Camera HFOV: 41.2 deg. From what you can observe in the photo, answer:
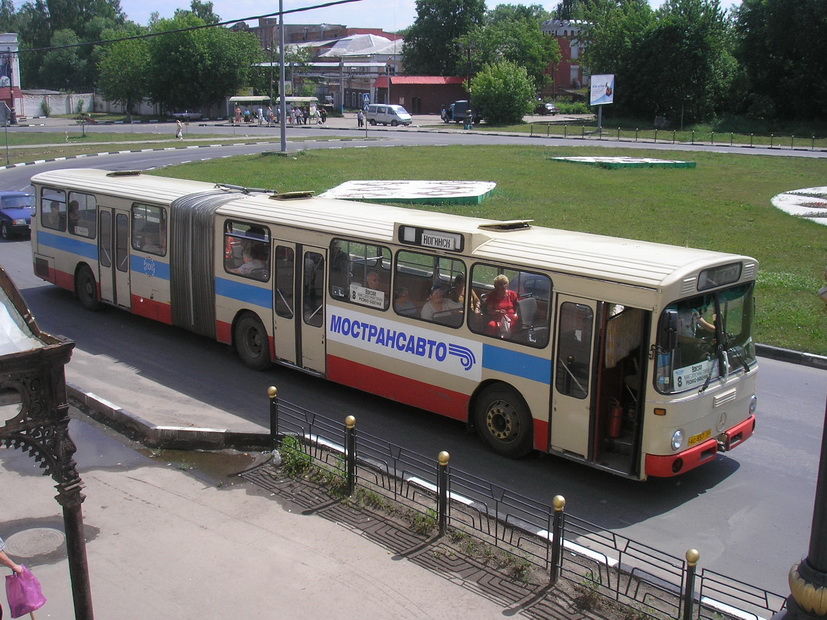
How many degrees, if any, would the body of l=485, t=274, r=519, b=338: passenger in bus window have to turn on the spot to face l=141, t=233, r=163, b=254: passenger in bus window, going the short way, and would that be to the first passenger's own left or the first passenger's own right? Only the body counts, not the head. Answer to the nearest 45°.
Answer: approximately 180°

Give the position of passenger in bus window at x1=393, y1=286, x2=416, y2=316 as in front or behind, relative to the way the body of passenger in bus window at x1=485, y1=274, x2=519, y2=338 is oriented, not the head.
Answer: behind

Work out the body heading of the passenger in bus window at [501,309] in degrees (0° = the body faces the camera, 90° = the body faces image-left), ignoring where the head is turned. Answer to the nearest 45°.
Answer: approximately 315°

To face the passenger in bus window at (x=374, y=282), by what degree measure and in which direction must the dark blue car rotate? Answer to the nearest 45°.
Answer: approximately 45° to its right

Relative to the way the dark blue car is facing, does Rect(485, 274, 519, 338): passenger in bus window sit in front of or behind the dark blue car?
in front

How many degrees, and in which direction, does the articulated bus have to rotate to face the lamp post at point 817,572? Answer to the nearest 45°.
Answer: approximately 45° to its right
